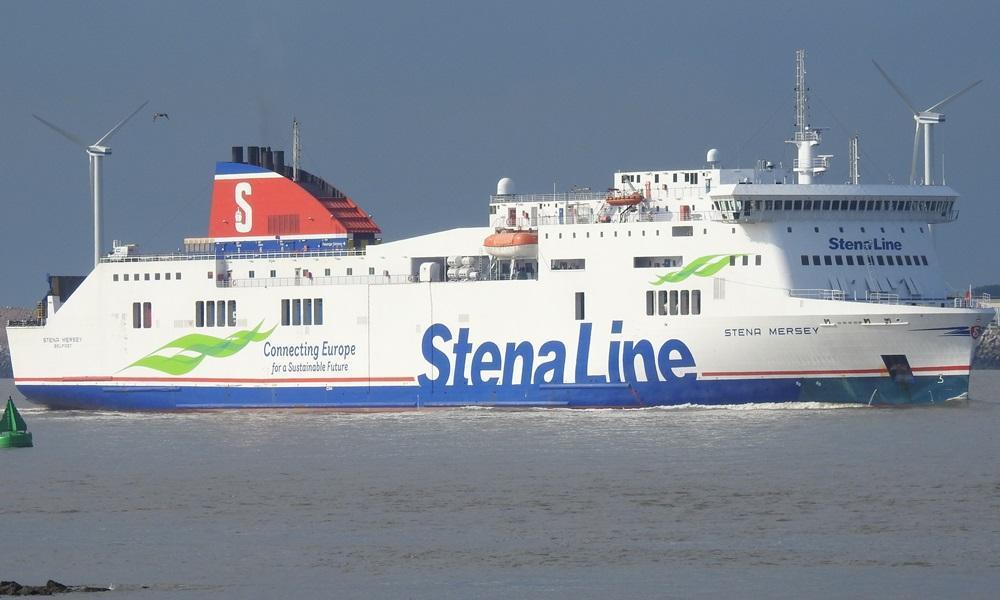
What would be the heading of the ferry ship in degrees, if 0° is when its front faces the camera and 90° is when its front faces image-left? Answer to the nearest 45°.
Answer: approximately 315°

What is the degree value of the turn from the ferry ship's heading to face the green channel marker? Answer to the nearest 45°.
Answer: approximately 135° to its right
